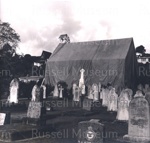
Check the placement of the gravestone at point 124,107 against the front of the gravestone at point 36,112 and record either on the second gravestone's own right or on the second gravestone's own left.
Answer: on the second gravestone's own left

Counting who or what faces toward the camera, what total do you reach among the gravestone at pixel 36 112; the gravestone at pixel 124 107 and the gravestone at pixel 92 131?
3

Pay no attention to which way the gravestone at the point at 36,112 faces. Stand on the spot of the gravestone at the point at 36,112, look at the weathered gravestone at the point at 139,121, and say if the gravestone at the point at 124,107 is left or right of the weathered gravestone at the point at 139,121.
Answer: left

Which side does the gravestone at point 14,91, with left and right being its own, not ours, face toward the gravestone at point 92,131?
front

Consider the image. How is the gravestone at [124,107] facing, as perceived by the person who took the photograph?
facing the viewer

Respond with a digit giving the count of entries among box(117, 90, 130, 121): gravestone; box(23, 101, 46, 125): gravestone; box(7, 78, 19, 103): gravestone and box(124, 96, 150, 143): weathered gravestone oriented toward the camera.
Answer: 4

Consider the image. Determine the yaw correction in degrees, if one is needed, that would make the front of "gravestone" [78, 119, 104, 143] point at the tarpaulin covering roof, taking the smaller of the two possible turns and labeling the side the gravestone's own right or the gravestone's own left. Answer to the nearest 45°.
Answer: approximately 180°

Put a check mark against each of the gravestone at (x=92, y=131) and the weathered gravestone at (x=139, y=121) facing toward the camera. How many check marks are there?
2

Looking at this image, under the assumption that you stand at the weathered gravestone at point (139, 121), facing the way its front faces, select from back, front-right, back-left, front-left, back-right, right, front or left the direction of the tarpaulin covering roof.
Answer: back

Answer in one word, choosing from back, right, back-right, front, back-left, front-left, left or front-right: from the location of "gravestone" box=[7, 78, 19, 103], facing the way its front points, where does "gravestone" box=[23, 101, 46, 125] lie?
front

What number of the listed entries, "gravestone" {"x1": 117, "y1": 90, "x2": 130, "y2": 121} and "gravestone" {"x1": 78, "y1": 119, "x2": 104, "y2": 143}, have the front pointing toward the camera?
2
